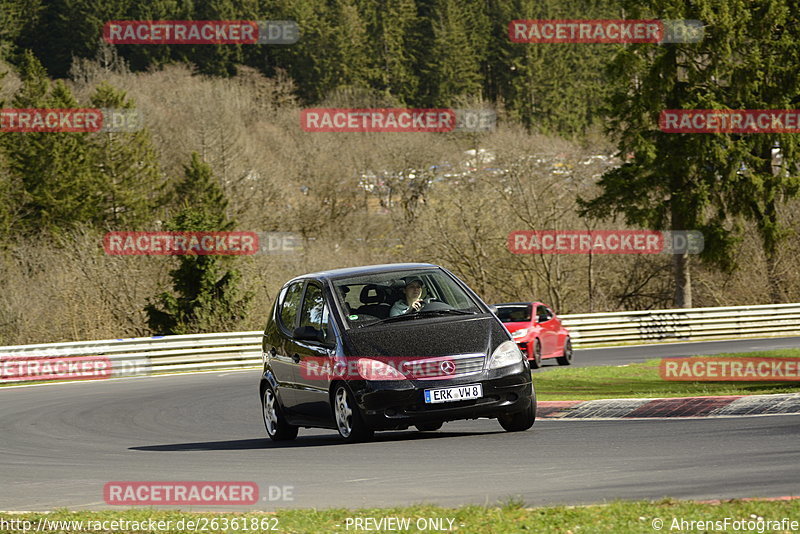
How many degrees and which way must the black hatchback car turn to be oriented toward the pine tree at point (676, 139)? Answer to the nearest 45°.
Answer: approximately 135° to its left

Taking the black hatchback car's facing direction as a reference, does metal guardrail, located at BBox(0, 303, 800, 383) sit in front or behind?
behind

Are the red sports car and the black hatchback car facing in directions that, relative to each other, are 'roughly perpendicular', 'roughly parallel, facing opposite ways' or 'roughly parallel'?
roughly perpendicular

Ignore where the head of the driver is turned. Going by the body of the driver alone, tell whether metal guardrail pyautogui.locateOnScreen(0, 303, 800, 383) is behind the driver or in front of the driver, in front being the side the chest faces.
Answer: behind

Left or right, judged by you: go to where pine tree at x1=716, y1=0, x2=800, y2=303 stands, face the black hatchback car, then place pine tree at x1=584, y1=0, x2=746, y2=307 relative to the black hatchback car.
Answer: right

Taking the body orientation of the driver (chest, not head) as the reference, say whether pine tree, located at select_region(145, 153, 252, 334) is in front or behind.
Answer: behind

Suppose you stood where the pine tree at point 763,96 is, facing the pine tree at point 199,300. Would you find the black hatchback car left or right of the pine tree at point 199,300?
left

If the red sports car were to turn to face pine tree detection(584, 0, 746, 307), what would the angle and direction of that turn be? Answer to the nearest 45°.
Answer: approximately 135° to its right

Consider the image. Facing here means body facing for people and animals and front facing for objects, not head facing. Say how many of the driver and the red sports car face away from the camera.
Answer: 0

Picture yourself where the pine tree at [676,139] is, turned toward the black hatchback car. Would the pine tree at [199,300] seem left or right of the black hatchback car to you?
right

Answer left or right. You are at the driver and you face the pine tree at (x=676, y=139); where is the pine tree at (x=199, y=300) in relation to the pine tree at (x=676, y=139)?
left

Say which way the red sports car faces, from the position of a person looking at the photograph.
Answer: facing the viewer and to the left of the viewer

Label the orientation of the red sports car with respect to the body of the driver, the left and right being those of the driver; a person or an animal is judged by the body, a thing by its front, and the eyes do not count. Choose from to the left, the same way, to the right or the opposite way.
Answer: to the right
